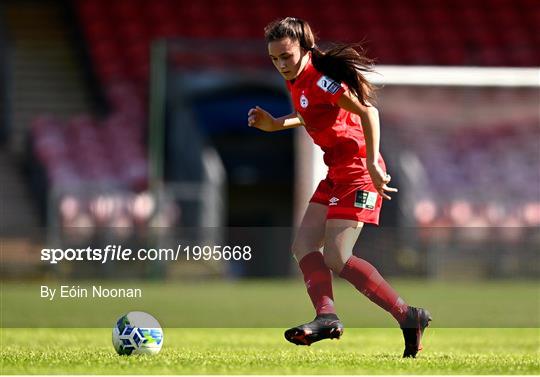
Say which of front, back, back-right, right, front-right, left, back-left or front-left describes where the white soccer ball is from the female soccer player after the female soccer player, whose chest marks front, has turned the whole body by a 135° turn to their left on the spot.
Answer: back

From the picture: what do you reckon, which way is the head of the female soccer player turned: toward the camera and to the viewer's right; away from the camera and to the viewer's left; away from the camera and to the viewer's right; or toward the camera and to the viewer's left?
toward the camera and to the viewer's left

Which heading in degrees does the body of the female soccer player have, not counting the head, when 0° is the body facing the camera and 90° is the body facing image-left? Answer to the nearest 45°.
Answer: approximately 45°
